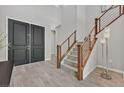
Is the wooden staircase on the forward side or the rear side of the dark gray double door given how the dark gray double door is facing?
on the forward side

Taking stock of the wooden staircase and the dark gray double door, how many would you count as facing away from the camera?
0

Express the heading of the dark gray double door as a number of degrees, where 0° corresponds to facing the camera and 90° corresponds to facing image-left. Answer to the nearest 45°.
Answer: approximately 315°

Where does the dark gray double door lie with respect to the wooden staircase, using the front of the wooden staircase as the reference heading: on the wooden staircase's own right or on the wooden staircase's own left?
on the wooden staircase's own right

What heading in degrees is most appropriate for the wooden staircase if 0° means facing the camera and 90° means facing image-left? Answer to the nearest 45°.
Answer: approximately 45°
